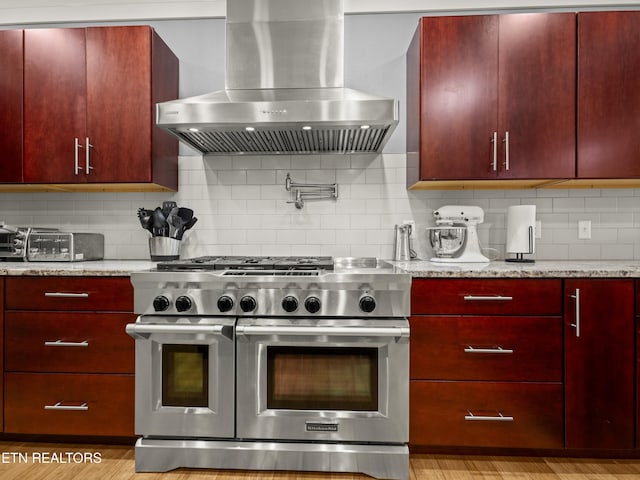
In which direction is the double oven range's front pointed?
toward the camera

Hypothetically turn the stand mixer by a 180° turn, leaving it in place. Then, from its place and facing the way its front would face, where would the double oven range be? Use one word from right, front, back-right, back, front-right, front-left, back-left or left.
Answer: back-right

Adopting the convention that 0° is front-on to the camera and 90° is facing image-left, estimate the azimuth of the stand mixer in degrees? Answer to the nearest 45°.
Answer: approximately 90°

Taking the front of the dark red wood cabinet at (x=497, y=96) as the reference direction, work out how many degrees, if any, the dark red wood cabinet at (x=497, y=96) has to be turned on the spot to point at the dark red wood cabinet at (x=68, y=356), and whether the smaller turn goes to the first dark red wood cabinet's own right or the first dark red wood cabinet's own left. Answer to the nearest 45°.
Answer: approximately 45° to the first dark red wood cabinet's own right

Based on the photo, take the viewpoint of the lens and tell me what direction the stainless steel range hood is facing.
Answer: facing the viewer

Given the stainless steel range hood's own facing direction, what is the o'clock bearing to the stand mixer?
The stand mixer is roughly at 9 o'clock from the stainless steel range hood.

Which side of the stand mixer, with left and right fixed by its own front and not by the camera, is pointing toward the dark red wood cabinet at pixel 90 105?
front

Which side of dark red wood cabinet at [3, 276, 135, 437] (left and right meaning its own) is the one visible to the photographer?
front

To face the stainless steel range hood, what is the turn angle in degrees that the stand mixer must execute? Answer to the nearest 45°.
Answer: approximately 45° to its left

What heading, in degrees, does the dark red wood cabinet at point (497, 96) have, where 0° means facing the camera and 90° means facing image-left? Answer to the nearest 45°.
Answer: approximately 0°

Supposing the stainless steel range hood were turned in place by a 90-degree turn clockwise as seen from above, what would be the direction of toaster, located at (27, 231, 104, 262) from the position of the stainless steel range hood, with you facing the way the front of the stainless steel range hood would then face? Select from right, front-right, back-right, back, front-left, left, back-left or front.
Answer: front

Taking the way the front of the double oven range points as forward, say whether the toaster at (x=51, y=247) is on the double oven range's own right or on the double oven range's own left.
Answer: on the double oven range's own right

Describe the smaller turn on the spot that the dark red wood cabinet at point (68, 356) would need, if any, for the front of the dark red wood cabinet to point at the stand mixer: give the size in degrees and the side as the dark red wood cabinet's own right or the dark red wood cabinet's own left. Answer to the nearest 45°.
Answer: approximately 45° to the dark red wood cabinet's own left

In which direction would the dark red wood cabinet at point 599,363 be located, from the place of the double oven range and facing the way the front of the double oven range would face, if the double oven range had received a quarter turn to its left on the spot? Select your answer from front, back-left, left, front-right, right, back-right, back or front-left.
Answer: front

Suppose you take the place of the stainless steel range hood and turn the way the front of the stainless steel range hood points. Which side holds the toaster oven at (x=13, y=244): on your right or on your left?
on your right
